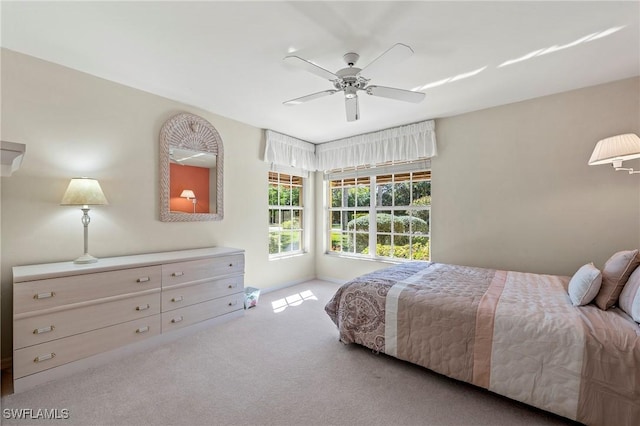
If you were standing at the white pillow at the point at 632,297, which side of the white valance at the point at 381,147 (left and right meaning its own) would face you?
left

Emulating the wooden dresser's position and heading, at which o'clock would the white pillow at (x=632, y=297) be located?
The white pillow is roughly at 12 o'clock from the wooden dresser.

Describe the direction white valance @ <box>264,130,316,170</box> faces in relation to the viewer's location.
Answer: facing the viewer and to the right of the viewer

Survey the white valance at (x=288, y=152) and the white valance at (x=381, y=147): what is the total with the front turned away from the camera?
0

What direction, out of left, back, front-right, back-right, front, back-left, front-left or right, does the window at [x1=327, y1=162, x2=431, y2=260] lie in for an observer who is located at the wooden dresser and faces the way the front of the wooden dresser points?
front-left

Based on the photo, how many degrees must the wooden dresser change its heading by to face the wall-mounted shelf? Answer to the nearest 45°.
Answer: approximately 45° to its right

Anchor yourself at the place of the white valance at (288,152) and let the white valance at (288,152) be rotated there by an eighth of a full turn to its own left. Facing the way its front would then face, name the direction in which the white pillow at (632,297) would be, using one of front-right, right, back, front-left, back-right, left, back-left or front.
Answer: front-right

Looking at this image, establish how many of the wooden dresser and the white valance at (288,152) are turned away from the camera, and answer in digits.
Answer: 0

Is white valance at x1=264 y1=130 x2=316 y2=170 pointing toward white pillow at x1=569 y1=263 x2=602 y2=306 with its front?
yes

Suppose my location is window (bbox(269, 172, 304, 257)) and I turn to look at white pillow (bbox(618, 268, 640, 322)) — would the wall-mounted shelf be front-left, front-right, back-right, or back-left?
front-right

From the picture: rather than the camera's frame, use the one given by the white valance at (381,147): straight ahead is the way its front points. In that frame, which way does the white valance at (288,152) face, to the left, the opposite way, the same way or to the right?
to the left

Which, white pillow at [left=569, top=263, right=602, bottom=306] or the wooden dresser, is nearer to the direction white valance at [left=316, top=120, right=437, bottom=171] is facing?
the wooden dresser

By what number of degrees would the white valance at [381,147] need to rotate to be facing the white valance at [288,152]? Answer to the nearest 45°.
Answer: approximately 45° to its right

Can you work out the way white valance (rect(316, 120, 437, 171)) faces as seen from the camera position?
facing the viewer and to the left of the viewer

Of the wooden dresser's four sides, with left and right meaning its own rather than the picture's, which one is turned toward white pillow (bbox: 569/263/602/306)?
front

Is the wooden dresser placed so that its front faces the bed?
yes

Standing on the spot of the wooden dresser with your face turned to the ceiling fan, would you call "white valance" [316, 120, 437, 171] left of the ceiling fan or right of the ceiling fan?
left

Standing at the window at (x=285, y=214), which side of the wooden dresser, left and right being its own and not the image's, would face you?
left

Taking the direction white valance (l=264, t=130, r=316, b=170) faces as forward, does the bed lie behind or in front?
in front
